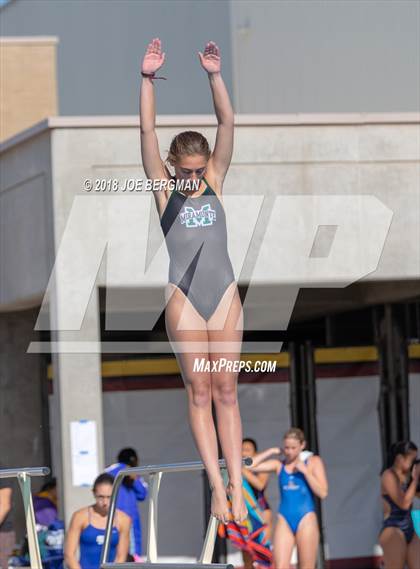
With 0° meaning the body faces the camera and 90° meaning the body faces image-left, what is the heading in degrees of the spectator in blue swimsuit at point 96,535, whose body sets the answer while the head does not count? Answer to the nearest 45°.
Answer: approximately 0°

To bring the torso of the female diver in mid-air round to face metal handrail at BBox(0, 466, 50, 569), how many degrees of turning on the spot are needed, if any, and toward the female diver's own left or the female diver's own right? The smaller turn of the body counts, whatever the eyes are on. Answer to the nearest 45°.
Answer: approximately 135° to the female diver's own right

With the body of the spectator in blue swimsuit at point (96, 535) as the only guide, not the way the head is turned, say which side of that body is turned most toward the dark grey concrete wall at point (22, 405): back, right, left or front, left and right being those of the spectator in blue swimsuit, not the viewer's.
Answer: back

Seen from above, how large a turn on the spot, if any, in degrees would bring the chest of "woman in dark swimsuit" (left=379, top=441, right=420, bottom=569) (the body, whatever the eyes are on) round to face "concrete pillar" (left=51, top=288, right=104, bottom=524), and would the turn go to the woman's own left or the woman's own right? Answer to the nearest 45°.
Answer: approximately 135° to the woman's own right

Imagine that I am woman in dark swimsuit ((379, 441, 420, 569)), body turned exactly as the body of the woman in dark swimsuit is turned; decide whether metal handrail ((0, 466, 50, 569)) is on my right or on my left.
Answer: on my right

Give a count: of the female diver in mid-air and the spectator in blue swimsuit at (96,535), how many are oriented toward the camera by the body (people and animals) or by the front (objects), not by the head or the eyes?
2

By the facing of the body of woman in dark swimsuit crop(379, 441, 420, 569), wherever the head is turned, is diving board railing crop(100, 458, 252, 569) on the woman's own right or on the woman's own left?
on the woman's own right
